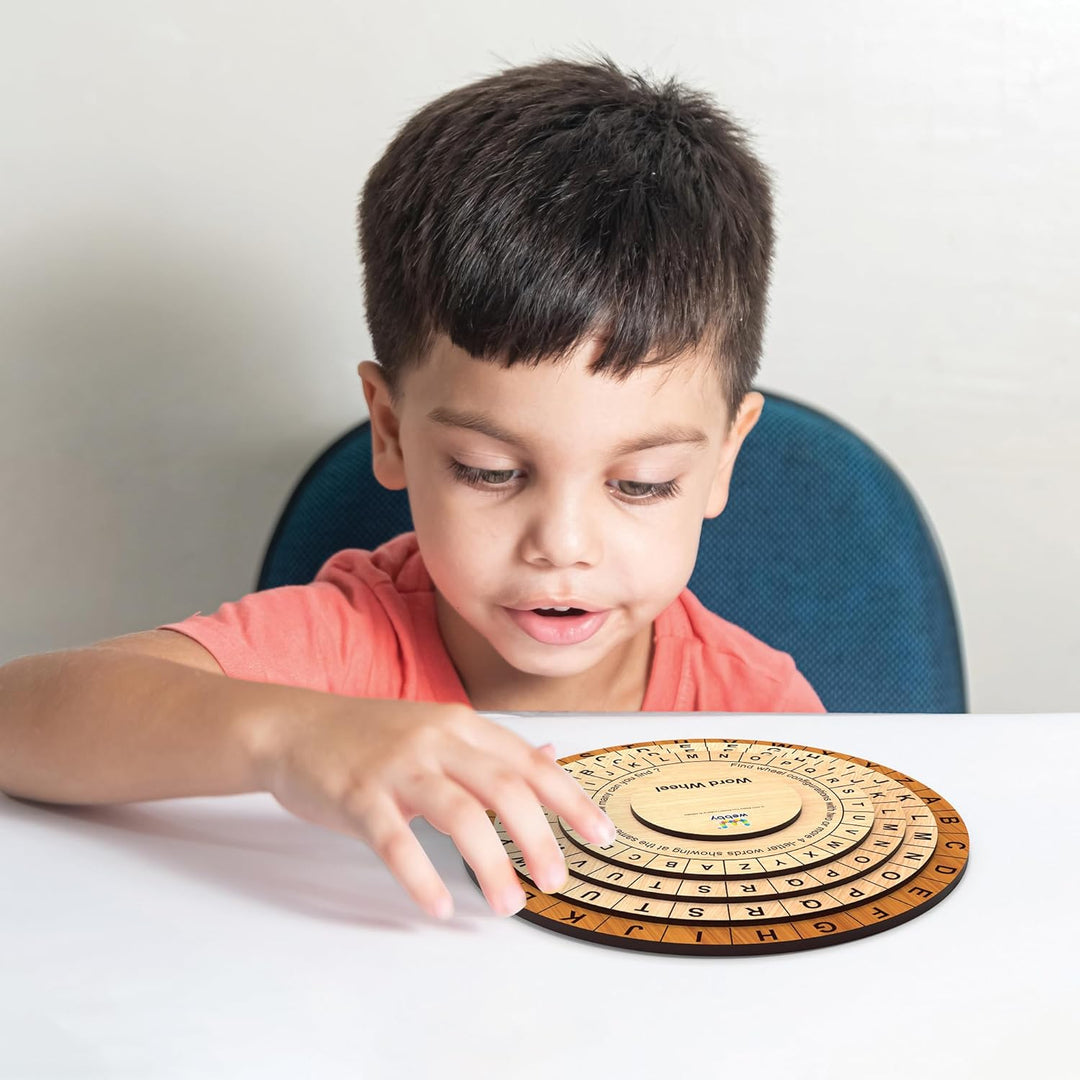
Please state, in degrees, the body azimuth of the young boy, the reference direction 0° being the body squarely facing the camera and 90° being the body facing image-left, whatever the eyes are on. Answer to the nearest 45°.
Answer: approximately 0°

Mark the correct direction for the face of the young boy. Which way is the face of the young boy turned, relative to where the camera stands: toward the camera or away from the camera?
toward the camera
